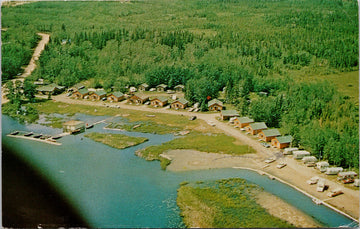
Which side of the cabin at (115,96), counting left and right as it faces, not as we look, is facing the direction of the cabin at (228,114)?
left

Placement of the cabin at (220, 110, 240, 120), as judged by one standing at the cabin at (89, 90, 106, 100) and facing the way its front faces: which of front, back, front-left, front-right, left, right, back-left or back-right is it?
left

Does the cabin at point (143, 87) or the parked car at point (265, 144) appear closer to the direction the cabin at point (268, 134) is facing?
the parked car

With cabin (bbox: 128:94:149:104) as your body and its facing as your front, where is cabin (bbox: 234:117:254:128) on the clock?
cabin (bbox: 234:117:254:128) is roughly at 9 o'clock from cabin (bbox: 128:94:149:104).

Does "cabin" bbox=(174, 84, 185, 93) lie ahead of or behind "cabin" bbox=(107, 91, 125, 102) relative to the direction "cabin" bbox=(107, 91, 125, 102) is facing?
behind

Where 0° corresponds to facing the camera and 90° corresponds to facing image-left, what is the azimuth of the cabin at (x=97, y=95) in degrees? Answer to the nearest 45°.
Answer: approximately 45°

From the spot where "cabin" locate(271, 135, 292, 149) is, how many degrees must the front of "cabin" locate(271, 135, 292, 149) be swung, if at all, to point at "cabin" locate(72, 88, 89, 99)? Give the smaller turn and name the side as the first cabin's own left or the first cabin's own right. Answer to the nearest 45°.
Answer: approximately 90° to the first cabin's own right

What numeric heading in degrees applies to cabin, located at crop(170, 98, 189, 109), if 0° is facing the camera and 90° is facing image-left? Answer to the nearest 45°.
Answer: approximately 45°

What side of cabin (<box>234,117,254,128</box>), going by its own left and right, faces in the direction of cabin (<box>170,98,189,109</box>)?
right
